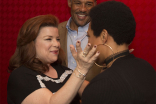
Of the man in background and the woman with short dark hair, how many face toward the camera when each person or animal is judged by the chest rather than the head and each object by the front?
1

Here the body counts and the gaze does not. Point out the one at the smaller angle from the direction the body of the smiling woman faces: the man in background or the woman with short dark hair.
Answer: the woman with short dark hair

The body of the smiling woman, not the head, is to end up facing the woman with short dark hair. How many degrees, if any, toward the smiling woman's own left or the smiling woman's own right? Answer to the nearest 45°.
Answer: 0° — they already face them

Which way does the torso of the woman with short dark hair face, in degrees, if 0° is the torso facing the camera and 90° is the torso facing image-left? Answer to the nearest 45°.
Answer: approximately 135°

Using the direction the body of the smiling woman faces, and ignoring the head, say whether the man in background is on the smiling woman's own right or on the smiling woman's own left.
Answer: on the smiling woman's own left

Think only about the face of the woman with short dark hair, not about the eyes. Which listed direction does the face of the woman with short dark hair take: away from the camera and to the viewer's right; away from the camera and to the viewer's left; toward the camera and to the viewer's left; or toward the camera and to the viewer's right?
away from the camera and to the viewer's left

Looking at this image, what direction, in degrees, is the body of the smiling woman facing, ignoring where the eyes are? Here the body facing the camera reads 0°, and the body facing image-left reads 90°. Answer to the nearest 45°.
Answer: approximately 315°

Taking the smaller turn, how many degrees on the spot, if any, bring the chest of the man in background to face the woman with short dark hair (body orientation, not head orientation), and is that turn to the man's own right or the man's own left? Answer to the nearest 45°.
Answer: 0° — they already face them
